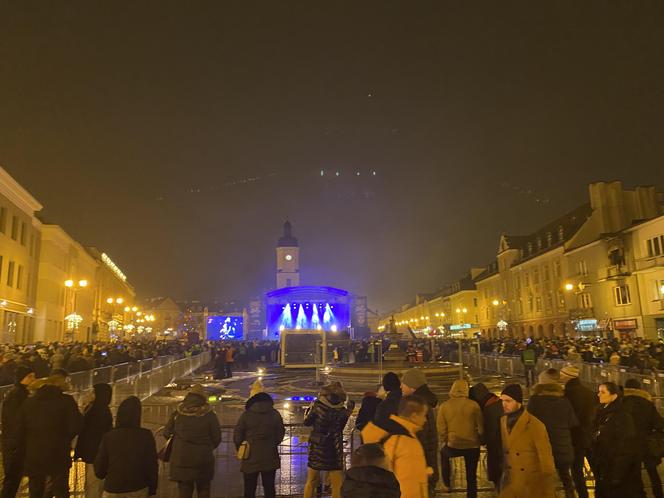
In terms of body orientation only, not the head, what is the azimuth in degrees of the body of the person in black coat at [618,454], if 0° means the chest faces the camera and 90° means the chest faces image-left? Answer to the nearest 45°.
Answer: approximately 45°

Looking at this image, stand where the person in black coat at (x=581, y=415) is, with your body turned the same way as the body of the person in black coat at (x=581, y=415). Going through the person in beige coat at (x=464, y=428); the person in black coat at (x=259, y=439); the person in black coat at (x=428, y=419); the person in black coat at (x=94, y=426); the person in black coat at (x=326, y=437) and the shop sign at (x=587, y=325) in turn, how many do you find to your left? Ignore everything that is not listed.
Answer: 5

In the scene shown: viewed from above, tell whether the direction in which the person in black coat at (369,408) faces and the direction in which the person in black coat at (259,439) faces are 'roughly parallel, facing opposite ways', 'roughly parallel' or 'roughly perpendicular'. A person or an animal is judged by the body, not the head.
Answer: roughly parallel

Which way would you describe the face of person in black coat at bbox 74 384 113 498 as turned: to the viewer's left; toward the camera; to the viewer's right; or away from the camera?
away from the camera

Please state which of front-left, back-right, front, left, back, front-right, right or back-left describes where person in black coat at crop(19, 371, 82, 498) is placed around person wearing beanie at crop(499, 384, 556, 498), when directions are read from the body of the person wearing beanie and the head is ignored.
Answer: front-right

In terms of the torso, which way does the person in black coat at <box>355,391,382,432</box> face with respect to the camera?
away from the camera

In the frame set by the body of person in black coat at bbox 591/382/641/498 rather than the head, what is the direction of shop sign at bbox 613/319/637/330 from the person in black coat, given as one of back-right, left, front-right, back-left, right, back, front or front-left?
back-right

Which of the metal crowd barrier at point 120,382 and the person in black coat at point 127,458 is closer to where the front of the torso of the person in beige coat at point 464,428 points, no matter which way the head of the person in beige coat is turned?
the metal crowd barrier

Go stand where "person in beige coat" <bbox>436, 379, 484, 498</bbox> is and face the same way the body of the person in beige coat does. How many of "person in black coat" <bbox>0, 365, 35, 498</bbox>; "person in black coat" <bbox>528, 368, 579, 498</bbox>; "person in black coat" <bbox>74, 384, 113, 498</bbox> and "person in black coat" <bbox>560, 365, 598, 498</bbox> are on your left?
2

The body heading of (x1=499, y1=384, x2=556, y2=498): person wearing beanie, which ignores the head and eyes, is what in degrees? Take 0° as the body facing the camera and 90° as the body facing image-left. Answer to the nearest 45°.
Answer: approximately 45°

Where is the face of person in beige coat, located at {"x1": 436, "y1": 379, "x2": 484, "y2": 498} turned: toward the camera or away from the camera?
away from the camera

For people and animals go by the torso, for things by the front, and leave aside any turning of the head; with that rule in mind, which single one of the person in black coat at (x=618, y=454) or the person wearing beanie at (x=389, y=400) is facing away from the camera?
the person wearing beanie

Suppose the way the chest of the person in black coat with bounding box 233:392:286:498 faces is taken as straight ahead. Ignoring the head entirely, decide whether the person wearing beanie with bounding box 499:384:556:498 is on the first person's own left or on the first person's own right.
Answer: on the first person's own right
